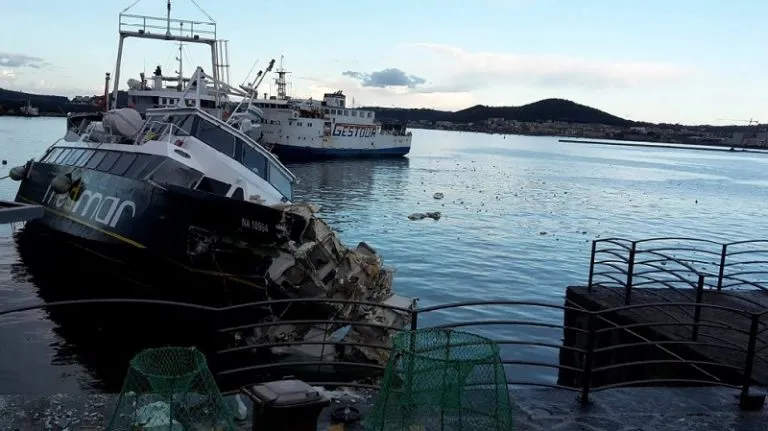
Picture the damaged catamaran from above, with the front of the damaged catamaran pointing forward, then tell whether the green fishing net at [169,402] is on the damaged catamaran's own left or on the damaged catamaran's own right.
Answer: on the damaged catamaran's own right

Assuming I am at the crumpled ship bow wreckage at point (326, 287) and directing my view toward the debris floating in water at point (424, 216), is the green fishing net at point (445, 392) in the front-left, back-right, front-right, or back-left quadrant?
back-right

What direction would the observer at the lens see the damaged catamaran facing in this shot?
facing the viewer and to the right of the viewer
